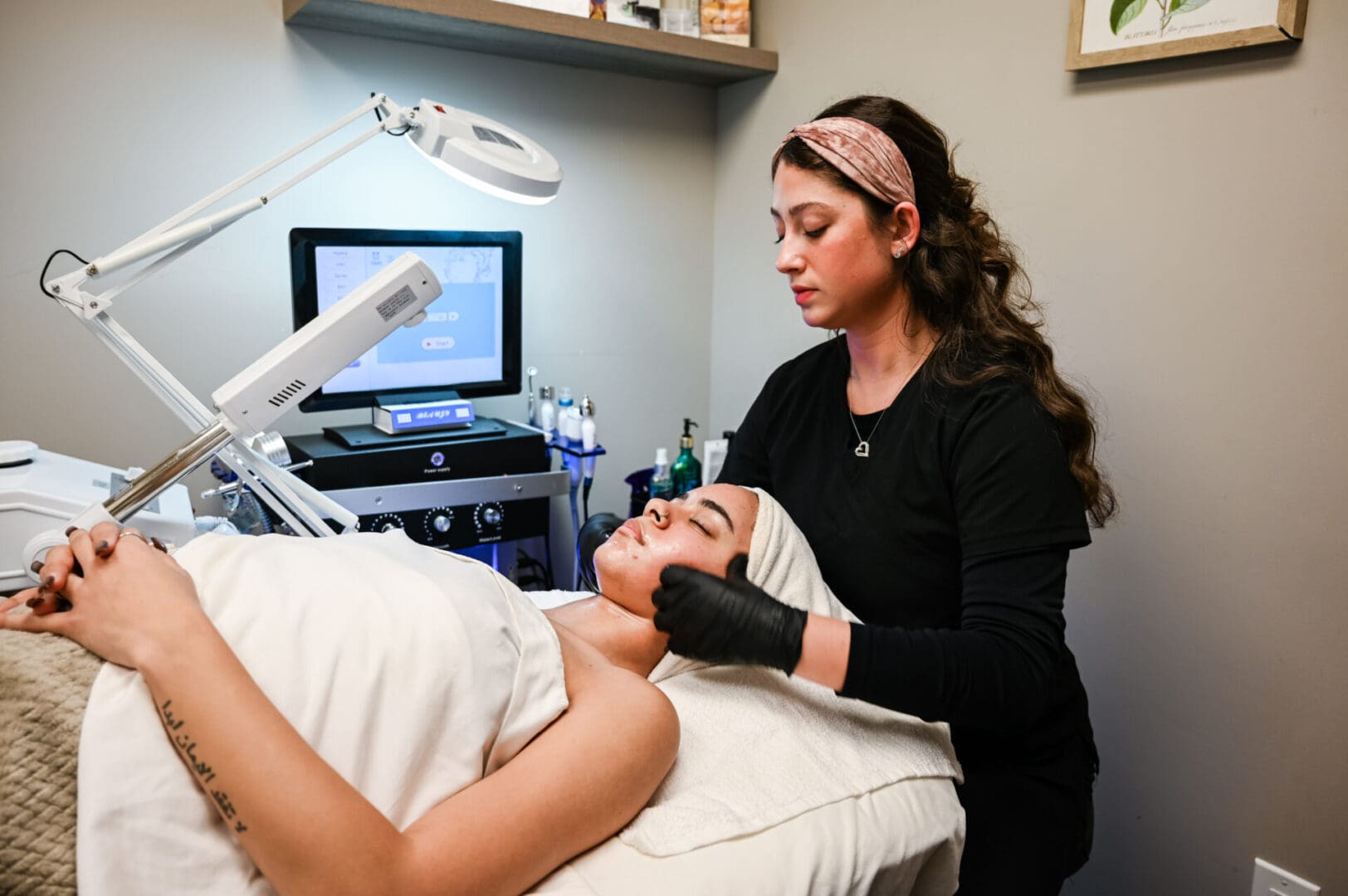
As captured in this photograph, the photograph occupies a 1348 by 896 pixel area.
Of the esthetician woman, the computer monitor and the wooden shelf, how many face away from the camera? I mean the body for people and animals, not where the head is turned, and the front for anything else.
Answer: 0

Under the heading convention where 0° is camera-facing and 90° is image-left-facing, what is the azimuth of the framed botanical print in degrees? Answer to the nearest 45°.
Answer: approximately 45°

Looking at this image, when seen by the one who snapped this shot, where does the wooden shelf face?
facing the viewer and to the right of the viewer

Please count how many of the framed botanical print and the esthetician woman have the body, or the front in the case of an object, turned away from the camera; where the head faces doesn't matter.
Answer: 0

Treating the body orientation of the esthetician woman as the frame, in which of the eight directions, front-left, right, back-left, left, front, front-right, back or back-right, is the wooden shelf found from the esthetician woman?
right

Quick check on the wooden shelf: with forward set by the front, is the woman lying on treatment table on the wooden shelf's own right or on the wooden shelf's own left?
on the wooden shelf's own right

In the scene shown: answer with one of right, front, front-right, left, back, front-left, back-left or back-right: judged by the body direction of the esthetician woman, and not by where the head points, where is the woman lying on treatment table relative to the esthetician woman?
front

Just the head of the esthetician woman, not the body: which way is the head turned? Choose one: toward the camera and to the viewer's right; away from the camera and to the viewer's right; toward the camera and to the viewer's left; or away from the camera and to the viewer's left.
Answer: toward the camera and to the viewer's left

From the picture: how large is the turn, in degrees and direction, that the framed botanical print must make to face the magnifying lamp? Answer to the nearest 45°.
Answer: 0° — it already faces it

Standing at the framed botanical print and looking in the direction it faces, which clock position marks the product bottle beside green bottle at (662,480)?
The product bottle beside green bottle is roughly at 2 o'clock from the framed botanical print.

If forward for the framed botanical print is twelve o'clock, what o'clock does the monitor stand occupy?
The monitor stand is roughly at 1 o'clock from the framed botanical print.

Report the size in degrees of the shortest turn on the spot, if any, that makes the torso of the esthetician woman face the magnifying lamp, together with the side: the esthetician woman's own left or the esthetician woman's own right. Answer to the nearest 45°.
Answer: approximately 45° to the esthetician woman's own right
